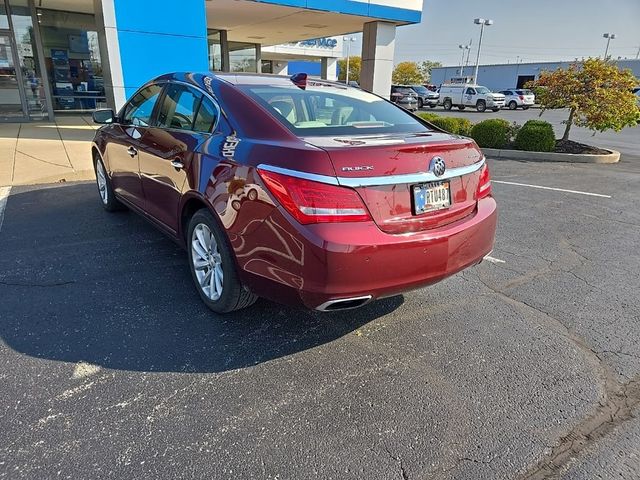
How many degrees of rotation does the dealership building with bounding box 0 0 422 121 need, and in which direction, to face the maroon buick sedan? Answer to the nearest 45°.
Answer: approximately 45° to its right

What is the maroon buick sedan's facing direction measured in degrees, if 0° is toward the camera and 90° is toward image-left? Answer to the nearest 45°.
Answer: approximately 135°

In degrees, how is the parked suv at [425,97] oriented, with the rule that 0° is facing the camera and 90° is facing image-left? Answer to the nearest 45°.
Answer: approximately 315°

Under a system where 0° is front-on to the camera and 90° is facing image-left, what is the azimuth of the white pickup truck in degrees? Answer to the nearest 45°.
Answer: approximately 315°

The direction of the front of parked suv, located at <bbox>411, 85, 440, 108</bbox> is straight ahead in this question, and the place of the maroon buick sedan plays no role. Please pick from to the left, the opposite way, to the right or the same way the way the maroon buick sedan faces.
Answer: the opposite way

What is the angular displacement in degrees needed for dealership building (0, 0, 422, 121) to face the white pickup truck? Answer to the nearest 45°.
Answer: approximately 90° to its left
